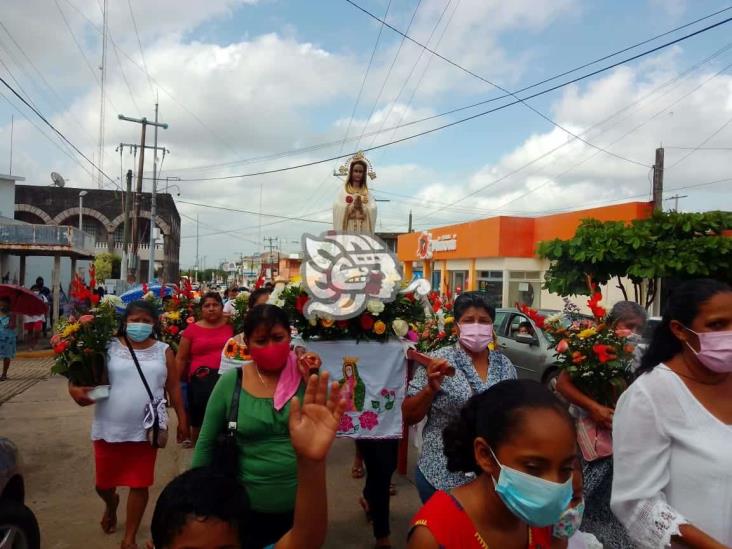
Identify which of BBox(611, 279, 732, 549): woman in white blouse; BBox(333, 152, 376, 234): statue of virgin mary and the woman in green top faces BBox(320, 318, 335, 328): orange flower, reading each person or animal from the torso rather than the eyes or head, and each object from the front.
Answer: the statue of virgin mary

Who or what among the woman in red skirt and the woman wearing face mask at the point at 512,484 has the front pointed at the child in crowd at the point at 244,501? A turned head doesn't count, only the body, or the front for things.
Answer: the woman in red skirt

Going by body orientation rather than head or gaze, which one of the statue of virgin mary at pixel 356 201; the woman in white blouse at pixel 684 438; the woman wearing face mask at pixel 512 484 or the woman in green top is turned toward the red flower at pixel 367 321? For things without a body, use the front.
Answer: the statue of virgin mary

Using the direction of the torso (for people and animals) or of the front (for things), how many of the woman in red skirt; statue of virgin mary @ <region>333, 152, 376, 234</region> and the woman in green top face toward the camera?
3

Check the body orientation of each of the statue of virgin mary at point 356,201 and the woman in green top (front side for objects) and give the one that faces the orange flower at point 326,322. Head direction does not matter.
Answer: the statue of virgin mary

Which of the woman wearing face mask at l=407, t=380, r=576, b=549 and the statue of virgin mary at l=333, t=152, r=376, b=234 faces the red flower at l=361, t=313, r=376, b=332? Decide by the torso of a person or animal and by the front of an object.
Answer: the statue of virgin mary

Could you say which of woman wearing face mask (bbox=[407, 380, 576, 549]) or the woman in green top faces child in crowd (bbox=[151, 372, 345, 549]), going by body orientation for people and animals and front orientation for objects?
the woman in green top

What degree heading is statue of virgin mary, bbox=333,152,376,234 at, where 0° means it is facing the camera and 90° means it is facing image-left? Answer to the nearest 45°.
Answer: approximately 0°
